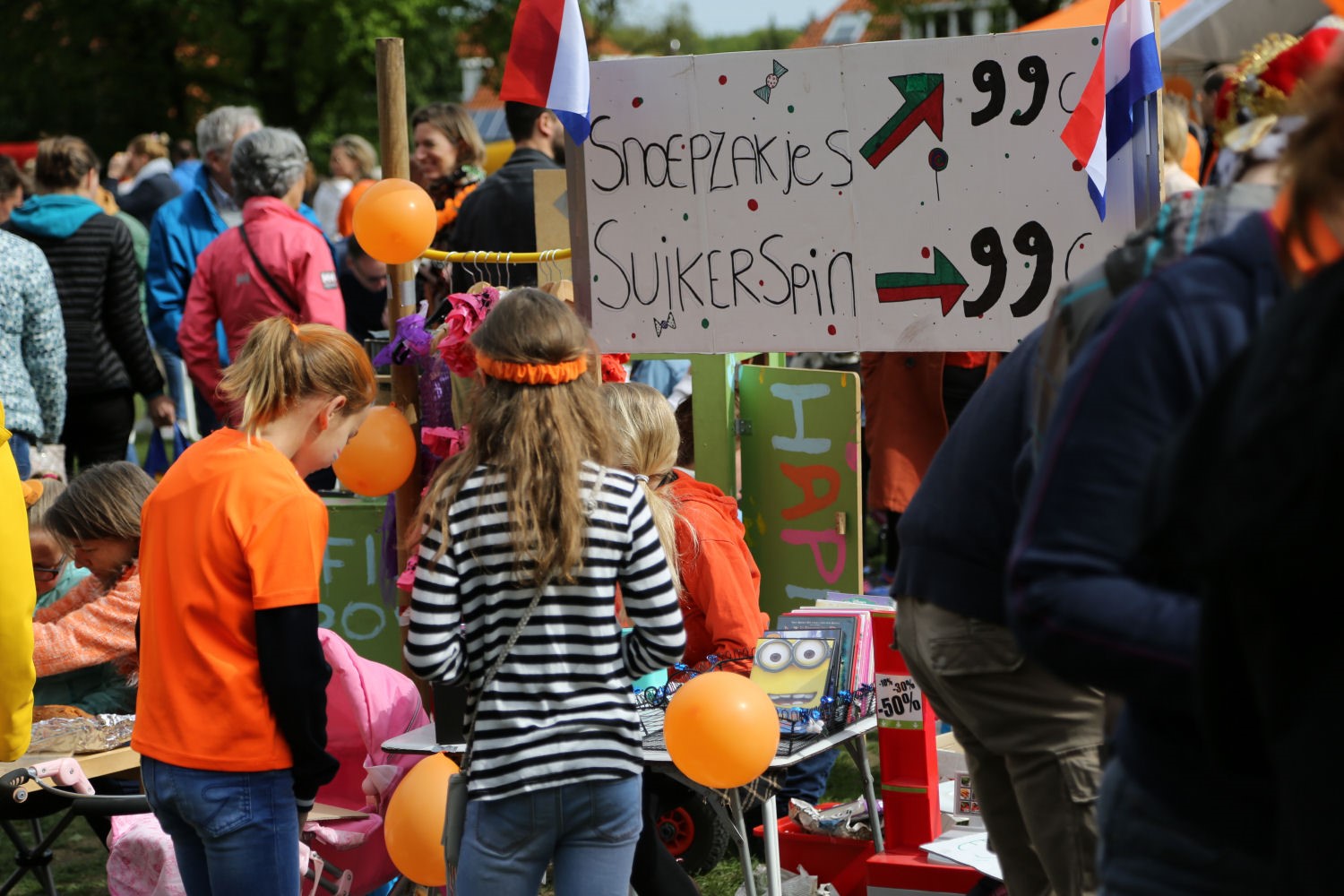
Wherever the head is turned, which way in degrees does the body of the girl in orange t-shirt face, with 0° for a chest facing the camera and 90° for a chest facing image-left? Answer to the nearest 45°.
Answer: approximately 225°

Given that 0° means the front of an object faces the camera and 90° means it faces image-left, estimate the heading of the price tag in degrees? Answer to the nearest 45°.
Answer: approximately 0°

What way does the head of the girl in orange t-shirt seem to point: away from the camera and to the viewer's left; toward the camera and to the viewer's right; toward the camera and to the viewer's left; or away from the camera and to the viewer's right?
away from the camera and to the viewer's right

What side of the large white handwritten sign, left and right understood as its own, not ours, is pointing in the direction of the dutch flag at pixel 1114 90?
left

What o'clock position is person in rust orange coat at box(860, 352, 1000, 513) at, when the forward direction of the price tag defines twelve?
The person in rust orange coat is roughly at 6 o'clock from the price tag.

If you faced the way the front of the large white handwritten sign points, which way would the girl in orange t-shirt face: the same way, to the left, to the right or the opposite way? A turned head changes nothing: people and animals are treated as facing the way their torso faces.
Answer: the opposite way

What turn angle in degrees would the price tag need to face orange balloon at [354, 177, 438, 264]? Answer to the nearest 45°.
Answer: approximately 90° to its right

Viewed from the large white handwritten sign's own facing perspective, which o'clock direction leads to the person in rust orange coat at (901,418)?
The person in rust orange coat is roughly at 6 o'clock from the large white handwritten sign.
